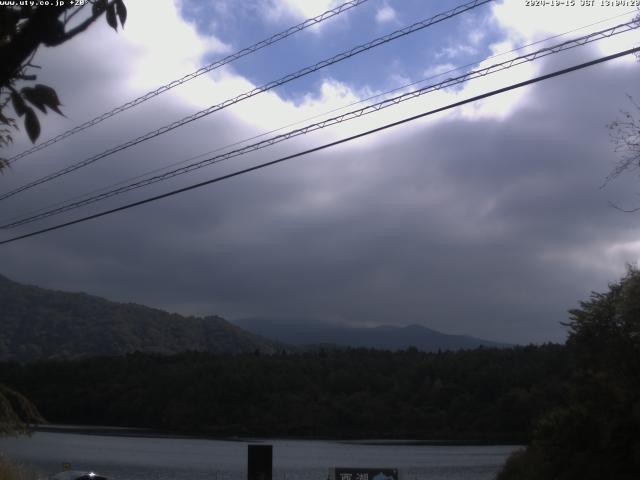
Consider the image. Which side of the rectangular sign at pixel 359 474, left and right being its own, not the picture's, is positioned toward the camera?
front

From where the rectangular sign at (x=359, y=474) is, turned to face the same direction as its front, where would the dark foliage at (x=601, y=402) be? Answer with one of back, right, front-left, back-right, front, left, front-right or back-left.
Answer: back-left

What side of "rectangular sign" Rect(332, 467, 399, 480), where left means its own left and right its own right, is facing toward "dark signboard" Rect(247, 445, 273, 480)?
right
